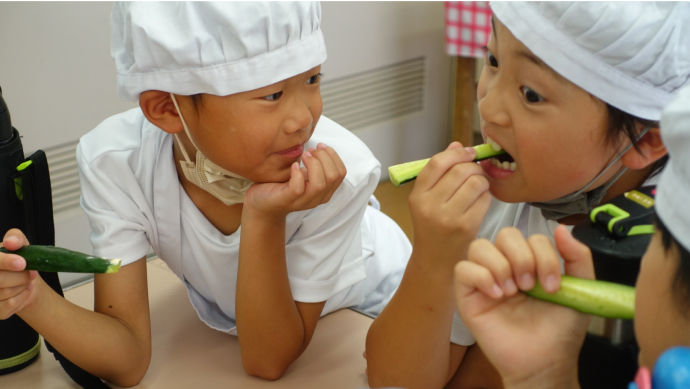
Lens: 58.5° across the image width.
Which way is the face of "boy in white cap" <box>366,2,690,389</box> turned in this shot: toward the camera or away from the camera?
toward the camera

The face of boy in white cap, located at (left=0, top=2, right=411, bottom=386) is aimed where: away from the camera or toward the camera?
toward the camera

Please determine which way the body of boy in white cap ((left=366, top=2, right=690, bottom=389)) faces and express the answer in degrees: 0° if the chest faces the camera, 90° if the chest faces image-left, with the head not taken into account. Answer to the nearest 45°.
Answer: approximately 45°
